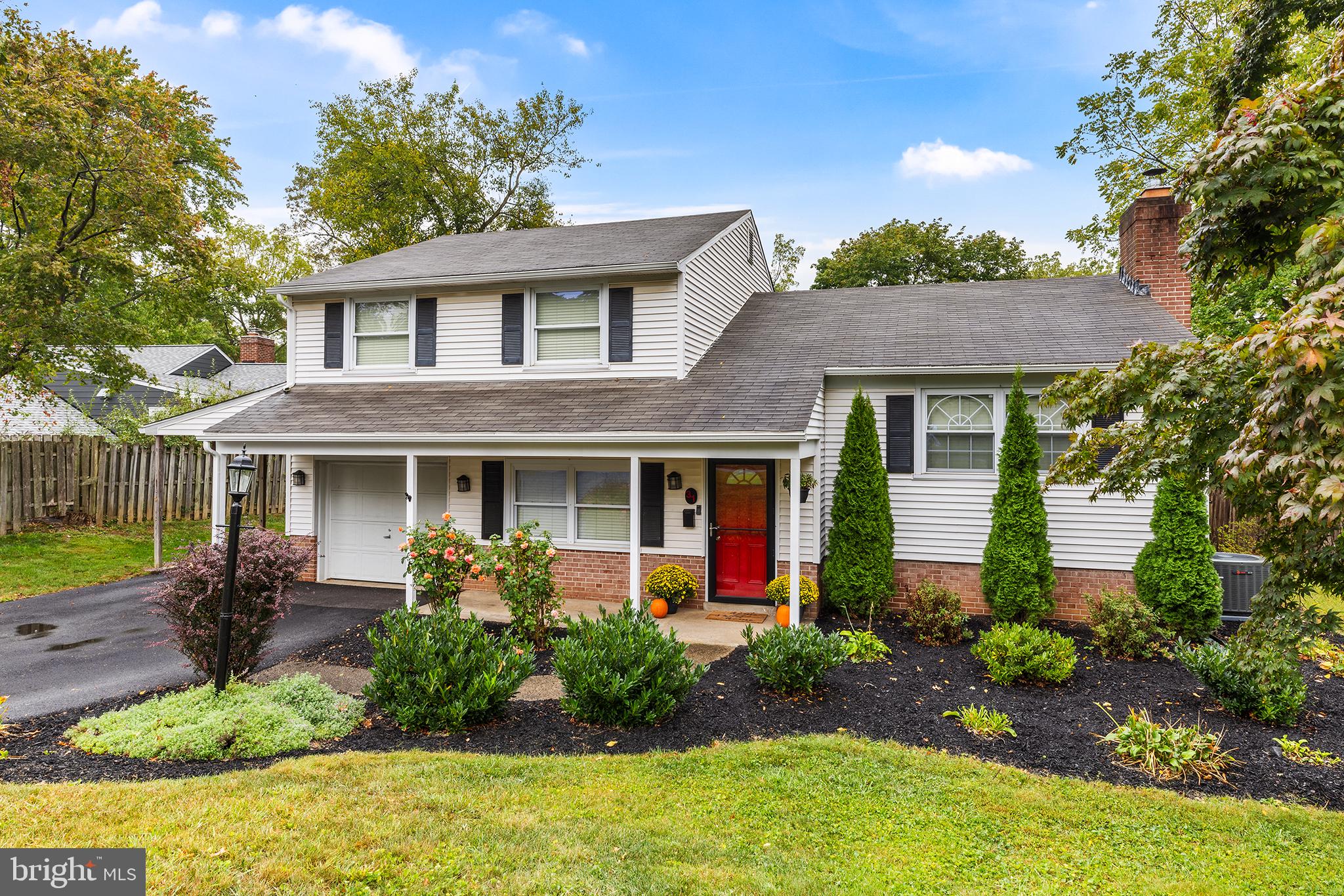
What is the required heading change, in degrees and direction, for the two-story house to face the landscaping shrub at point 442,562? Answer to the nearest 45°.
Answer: approximately 45° to its right

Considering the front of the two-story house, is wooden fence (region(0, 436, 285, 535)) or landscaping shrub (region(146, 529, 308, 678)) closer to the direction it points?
the landscaping shrub

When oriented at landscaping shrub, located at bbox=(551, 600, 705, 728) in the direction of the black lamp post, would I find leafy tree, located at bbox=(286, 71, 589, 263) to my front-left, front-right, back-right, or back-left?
front-right

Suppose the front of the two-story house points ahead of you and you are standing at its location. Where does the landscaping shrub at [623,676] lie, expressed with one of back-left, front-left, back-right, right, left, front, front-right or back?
front

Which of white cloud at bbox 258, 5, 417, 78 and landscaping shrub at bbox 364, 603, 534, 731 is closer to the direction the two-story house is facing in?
the landscaping shrub

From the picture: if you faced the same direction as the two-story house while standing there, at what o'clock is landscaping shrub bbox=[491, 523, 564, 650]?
The landscaping shrub is roughly at 1 o'clock from the two-story house.

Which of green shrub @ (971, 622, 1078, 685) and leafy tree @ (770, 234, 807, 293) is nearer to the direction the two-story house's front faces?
the green shrub

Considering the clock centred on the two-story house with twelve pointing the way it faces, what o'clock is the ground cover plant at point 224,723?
The ground cover plant is roughly at 1 o'clock from the two-story house.

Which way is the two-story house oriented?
toward the camera

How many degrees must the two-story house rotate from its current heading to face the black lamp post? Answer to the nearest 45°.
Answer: approximately 45° to its right
